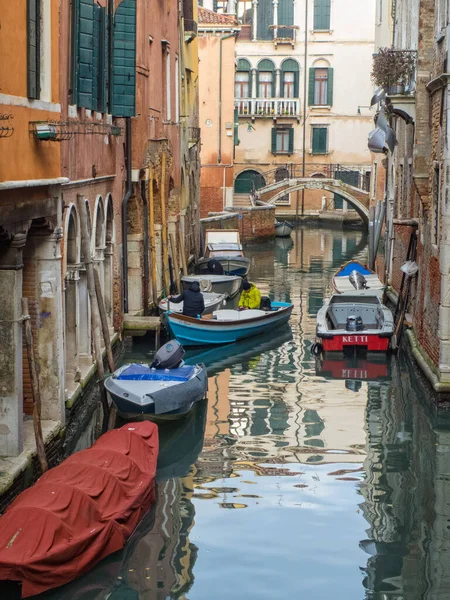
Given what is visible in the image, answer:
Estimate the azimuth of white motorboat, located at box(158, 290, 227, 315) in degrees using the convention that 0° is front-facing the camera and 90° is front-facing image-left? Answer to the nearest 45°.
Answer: approximately 270°

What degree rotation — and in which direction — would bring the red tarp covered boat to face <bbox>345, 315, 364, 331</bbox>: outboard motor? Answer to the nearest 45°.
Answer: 0° — it already faces it

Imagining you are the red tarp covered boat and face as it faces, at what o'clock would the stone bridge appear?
The stone bridge is roughly at 11 o'clock from the red tarp covered boat.

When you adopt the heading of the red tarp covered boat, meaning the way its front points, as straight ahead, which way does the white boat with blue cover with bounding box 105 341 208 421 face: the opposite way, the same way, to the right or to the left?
the opposite way

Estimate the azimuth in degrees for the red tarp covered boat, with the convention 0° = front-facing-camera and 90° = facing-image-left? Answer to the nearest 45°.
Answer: approximately 225°

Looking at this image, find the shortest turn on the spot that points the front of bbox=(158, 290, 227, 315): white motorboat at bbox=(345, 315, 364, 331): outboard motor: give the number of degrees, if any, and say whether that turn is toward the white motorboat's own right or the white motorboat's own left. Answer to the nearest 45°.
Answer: approximately 45° to the white motorboat's own right

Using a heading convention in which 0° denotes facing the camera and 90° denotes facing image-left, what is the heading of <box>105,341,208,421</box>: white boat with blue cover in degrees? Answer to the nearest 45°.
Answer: approximately 45°

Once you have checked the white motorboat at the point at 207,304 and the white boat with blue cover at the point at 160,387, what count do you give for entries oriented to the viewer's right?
1
